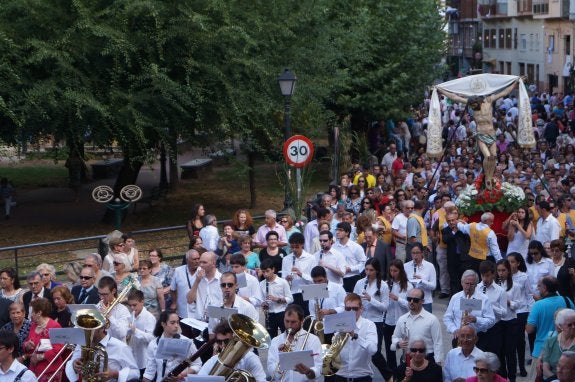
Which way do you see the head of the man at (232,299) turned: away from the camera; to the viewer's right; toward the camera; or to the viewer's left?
toward the camera

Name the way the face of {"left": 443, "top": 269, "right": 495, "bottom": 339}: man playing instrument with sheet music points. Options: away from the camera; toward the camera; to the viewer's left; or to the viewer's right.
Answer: toward the camera

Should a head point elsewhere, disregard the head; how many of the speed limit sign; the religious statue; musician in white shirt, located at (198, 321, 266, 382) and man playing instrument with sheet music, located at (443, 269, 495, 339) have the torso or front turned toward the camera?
4

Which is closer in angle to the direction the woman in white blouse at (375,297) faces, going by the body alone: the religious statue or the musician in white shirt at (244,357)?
the musician in white shirt

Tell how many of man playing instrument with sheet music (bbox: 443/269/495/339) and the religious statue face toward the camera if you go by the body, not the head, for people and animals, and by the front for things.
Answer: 2

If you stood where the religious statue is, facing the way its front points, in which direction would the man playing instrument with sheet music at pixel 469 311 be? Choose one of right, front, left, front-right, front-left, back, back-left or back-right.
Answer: front

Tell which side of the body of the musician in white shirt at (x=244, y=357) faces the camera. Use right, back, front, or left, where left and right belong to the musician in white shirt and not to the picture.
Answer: front

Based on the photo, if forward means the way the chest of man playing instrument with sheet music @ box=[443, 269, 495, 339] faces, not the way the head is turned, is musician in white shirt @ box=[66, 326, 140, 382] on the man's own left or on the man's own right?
on the man's own right

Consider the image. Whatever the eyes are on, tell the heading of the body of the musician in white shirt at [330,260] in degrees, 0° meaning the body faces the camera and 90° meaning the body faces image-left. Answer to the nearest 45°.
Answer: approximately 45°

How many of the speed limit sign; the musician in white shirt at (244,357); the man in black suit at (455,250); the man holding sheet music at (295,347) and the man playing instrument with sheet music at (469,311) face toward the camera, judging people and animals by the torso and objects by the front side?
5

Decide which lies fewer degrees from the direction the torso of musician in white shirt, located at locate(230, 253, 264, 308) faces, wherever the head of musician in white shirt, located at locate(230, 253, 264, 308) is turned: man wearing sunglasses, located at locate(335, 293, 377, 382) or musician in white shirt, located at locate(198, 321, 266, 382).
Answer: the musician in white shirt

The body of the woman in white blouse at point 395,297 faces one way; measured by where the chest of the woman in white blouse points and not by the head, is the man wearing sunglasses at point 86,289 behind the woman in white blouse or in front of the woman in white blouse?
in front

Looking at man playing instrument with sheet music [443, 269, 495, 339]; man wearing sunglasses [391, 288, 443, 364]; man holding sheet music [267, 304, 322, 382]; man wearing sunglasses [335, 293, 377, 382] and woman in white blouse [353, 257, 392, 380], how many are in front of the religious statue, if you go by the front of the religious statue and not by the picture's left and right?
5

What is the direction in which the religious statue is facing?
toward the camera

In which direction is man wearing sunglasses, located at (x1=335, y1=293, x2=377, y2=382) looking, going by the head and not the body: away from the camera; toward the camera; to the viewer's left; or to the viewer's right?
toward the camera
